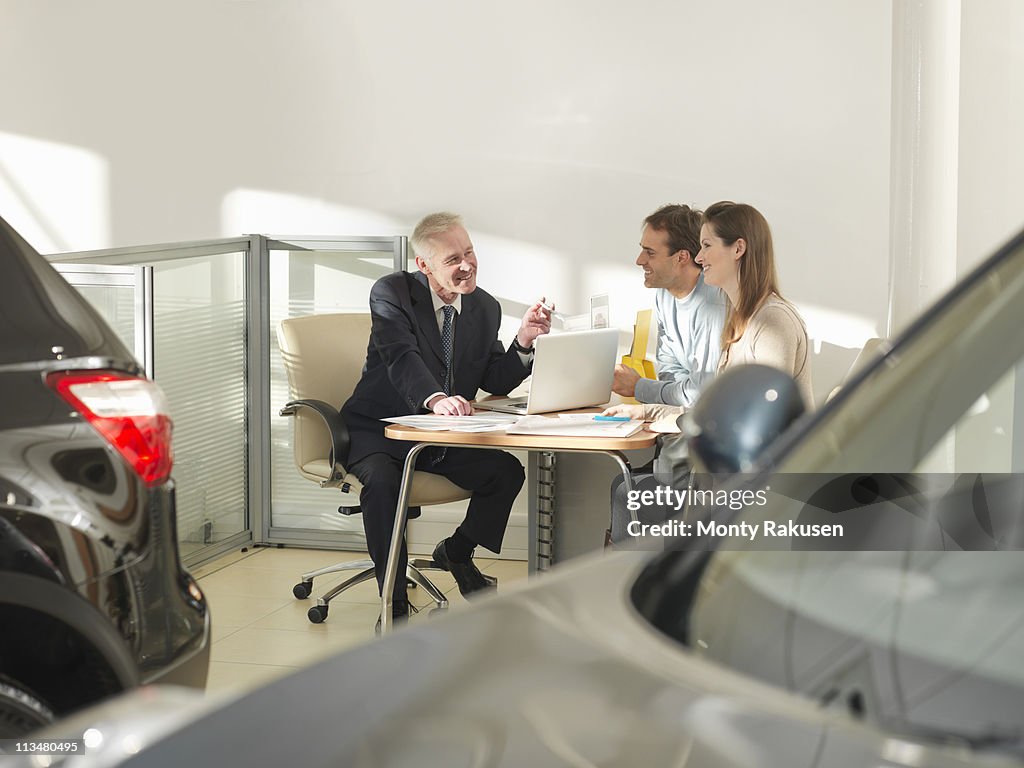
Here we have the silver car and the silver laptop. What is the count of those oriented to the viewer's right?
0

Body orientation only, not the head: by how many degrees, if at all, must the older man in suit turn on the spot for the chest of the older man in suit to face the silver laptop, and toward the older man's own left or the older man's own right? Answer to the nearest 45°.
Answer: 0° — they already face it

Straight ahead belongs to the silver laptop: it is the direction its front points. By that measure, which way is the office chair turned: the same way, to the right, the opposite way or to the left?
the opposite way

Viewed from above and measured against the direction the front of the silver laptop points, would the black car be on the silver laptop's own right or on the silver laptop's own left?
on the silver laptop's own left

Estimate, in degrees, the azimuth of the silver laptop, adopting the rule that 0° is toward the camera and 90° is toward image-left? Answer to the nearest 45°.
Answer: approximately 135°

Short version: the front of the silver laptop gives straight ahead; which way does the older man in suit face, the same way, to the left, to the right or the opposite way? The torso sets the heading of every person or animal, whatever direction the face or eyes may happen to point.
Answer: the opposite way

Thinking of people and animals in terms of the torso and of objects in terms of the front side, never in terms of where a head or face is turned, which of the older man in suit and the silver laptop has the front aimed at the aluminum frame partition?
the silver laptop

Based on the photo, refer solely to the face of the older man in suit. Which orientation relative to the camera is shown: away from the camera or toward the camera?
toward the camera

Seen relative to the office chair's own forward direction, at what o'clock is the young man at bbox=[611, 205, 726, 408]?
The young man is roughly at 11 o'clock from the office chair.

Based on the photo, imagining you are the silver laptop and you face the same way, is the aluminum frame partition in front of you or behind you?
in front

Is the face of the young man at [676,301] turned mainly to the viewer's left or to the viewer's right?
to the viewer's left

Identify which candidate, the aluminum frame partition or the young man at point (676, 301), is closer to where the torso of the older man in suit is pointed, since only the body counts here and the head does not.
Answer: the young man

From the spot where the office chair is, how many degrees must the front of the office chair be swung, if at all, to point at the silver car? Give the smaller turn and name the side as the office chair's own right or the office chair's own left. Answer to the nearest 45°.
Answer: approximately 45° to the office chair's own right

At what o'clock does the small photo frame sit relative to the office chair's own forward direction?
The small photo frame is roughly at 11 o'clock from the office chair.

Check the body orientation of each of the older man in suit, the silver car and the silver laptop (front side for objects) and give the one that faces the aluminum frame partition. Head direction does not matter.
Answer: the silver laptop

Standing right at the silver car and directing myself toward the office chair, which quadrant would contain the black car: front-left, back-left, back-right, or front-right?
front-left

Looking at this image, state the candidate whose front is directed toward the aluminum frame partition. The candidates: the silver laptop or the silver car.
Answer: the silver laptop

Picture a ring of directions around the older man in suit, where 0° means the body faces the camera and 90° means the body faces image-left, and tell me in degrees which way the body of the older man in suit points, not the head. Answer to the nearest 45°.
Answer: approximately 315°

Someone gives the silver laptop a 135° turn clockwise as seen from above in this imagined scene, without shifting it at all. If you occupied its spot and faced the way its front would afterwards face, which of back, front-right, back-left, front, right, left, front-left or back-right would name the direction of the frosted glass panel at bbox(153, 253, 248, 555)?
back-left
